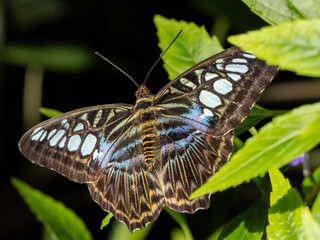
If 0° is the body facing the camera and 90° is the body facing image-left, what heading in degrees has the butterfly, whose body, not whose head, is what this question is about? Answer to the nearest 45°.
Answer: approximately 180°

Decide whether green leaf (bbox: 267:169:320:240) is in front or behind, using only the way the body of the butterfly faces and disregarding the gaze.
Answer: behind
